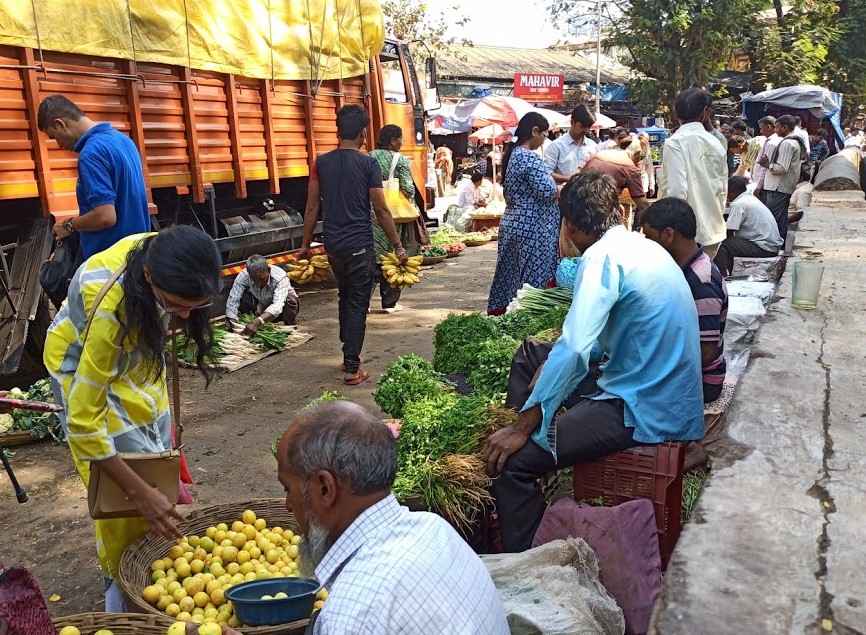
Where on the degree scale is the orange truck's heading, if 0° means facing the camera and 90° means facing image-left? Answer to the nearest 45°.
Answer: approximately 225°

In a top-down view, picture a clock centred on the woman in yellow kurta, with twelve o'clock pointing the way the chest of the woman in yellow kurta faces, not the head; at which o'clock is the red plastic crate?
The red plastic crate is roughly at 11 o'clock from the woman in yellow kurta.

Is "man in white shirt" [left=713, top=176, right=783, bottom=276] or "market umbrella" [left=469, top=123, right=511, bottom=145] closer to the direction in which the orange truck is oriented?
the market umbrella

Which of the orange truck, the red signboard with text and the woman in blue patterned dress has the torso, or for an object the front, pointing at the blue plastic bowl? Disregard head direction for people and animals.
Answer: the red signboard with text

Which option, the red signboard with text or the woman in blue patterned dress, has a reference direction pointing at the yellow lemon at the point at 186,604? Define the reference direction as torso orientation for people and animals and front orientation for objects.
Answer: the red signboard with text

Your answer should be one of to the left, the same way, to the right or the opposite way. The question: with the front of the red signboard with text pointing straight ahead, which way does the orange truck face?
the opposite way

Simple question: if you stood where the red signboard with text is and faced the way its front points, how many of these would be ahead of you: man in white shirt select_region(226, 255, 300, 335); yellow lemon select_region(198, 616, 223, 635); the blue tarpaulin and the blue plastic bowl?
3

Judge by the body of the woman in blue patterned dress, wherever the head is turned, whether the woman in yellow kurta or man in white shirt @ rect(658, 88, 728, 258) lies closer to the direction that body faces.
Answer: the man in white shirt

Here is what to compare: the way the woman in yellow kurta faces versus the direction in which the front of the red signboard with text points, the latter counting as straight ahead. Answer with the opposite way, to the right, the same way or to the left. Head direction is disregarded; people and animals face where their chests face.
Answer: to the left

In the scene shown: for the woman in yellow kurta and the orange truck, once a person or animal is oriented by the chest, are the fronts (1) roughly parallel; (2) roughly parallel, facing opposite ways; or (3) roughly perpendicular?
roughly perpendicular

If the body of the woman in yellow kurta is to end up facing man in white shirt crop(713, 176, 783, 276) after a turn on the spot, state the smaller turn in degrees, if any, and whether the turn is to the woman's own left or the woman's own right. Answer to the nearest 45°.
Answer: approximately 90° to the woman's own left

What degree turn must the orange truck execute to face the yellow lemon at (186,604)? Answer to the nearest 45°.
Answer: approximately 135° to its right
